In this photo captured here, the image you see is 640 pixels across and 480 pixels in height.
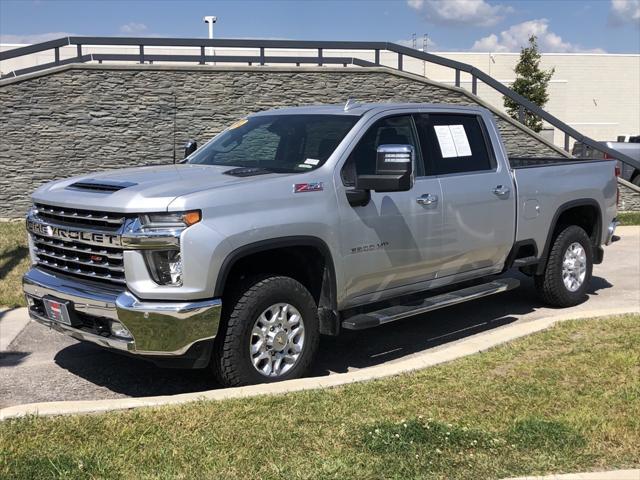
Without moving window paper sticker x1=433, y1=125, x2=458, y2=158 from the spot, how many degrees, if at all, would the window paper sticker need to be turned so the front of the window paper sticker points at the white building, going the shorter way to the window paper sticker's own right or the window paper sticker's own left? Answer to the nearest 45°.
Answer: approximately 135° to the window paper sticker's own left

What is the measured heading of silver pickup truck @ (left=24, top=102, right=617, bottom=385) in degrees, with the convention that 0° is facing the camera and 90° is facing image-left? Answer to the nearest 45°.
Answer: approximately 45°

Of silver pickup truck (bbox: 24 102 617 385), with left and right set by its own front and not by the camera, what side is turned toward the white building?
back
